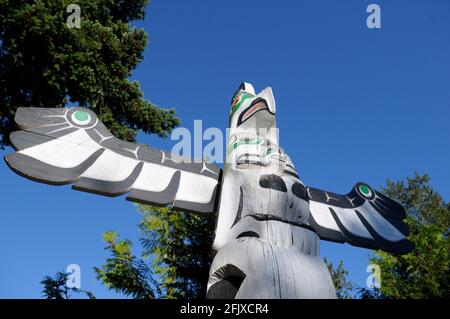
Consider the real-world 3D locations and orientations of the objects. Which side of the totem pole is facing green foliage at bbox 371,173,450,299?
left

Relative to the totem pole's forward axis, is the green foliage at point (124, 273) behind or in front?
behind

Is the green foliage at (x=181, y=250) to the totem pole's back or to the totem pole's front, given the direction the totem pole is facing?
to the back

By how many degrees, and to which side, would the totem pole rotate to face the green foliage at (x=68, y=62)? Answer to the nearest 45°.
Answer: approximately 180°

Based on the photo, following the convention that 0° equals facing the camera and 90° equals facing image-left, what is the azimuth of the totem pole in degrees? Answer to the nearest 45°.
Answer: approximately 315°
